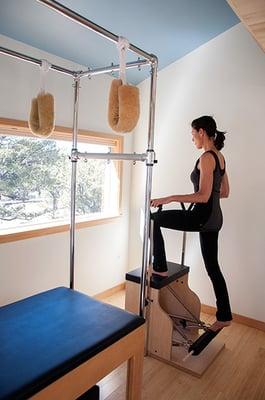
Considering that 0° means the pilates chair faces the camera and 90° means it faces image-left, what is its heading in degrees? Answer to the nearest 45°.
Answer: approximately 315°

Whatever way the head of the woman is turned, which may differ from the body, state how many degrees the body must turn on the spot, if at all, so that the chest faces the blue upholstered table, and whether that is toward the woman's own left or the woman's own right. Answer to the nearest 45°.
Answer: approximately 90° to the woman's own left

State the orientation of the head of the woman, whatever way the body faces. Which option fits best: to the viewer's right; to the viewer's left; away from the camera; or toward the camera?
to the viewer's left

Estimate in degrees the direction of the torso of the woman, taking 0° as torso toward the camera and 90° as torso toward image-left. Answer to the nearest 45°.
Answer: approximately 135°

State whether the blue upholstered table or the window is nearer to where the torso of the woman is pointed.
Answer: the window
